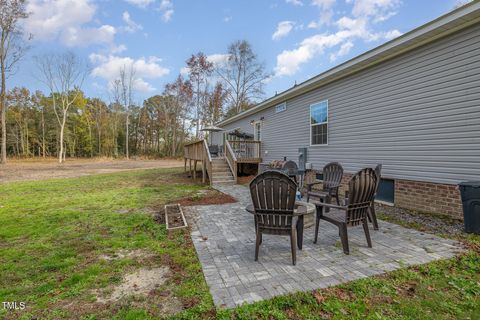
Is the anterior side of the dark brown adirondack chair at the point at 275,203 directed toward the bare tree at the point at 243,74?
yes

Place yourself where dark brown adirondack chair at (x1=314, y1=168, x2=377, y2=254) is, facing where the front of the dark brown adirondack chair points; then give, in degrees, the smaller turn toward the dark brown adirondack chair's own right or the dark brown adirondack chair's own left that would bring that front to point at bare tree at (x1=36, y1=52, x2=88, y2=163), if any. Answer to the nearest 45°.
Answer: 0° — it already faces it

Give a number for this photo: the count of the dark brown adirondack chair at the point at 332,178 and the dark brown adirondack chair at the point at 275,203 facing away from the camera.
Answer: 1

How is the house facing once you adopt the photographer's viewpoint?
facing away from the viewer and to the right of the viewer

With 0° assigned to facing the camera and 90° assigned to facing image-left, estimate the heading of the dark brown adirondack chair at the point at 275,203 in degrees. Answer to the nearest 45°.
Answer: approximately 180°

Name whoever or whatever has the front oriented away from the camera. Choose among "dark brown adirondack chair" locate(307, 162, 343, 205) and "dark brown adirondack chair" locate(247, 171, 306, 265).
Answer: "dark brown adirondack chair" locate(247, 171, 306, 265)

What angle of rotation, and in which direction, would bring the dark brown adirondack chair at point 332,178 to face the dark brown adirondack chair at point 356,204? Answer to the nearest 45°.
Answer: approximately 45° to its left

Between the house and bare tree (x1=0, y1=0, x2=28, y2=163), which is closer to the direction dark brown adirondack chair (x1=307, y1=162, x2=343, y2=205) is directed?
the bare tree

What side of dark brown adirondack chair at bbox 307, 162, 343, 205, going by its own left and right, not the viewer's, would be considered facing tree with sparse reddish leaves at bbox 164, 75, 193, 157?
right

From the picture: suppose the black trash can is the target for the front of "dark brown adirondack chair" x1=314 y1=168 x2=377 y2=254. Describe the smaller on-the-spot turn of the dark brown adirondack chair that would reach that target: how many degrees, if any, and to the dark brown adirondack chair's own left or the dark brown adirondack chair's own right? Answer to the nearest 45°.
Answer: approximately 90° to the dark brown adirondack chair's own right

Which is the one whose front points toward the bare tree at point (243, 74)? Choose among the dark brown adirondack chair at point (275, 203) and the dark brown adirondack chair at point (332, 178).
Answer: the dark brown adirondack chair at point (275, 203)

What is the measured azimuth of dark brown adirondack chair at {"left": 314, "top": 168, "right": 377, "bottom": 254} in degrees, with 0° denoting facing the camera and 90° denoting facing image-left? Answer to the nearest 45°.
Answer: approximately 135°

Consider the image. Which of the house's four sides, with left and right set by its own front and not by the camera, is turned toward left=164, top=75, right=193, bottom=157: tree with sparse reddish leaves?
left

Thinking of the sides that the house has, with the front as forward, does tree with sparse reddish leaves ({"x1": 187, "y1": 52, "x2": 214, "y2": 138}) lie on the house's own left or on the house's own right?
on the house's own left
